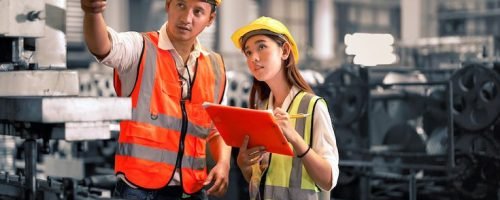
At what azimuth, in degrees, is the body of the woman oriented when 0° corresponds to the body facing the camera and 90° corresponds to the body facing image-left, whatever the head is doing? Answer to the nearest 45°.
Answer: approximately 45°

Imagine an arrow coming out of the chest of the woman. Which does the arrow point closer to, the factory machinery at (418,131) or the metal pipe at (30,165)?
the metal pipe

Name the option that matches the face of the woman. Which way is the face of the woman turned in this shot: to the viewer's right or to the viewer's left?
to the viewer's left

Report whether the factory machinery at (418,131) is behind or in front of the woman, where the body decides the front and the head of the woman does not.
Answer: behind
